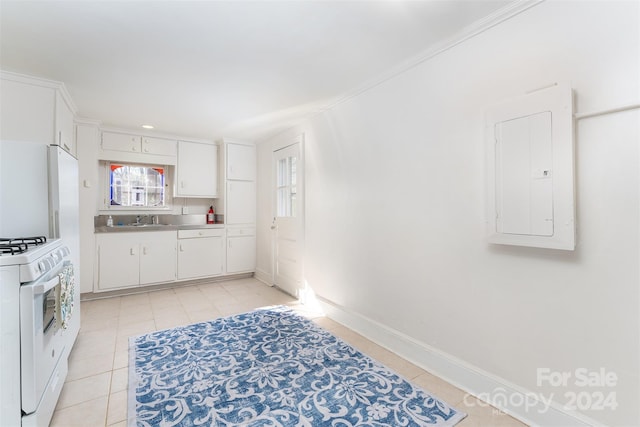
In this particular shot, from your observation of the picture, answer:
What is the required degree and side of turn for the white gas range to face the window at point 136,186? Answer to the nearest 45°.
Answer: approximately 90° to its left

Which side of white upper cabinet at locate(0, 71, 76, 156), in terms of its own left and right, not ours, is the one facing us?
right

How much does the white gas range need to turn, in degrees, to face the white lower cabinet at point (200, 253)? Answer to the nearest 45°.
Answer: approximately 45° to its left

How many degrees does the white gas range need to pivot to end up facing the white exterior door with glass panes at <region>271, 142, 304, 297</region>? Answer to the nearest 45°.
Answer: approximately 45° to its left

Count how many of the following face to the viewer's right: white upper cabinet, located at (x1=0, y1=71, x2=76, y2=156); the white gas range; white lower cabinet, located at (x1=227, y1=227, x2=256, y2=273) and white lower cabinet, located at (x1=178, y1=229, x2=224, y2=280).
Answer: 2

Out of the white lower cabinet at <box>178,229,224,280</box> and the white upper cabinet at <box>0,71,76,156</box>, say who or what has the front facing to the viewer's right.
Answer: the white upper cabinet

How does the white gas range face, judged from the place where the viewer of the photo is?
facing to the right of the viewer

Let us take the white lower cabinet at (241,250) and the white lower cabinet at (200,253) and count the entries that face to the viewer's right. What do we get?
0

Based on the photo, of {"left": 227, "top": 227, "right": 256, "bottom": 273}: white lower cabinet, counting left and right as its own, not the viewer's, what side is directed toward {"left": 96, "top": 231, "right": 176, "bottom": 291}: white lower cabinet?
right

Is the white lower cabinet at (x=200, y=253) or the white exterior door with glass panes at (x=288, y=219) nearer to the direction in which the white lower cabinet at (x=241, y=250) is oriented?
the white exterior door with glass panes

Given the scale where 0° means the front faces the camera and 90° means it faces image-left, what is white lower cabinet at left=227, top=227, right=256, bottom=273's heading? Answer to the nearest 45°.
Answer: approximately 0°

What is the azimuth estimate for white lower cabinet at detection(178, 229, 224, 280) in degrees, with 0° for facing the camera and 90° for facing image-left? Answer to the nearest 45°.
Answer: approximately 0°

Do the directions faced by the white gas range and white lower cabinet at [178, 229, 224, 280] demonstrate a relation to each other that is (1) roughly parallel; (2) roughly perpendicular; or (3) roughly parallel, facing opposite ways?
roughly perpendicular
